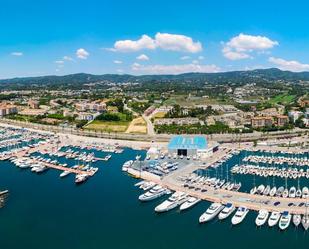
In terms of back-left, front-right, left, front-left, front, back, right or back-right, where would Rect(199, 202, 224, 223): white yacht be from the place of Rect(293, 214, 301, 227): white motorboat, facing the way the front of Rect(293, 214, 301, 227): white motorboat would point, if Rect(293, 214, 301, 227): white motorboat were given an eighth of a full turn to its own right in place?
front-right

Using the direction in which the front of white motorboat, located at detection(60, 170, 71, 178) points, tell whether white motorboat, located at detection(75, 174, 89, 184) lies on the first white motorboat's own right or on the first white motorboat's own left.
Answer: on the first white motorboat's own left

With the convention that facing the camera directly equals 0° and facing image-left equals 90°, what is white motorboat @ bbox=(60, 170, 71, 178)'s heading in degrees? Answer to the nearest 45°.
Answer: approximately 45°

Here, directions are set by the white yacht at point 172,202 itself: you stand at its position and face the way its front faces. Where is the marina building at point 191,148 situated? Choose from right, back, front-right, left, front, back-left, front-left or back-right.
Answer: back-right

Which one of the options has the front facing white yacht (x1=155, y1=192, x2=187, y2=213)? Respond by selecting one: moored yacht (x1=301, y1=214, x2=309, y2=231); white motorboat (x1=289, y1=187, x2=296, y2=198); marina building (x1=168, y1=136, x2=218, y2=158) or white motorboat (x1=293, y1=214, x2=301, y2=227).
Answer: the marina building

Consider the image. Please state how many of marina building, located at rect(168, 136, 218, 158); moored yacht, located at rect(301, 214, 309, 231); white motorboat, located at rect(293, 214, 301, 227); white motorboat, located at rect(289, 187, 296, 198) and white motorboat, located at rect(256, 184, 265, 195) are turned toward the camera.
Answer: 3

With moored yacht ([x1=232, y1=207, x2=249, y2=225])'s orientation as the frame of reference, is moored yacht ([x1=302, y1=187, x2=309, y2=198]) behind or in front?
behind

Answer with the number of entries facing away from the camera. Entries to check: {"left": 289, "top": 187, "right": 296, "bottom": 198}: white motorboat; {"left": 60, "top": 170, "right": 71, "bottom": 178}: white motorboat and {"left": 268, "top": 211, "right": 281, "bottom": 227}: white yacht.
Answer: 1

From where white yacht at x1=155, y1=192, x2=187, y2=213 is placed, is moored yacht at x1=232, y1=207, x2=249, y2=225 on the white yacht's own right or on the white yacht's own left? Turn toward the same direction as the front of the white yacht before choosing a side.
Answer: on the white yacht's own left

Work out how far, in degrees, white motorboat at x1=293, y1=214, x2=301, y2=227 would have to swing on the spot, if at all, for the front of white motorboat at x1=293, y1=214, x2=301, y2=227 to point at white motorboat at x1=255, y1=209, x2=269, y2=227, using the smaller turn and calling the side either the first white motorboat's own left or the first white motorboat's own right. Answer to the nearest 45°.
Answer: approximately 90° to the first white motorboat's own right

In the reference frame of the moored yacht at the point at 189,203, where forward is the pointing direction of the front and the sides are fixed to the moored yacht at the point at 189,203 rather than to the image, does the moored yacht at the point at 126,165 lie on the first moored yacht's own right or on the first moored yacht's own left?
on the first moored yacht's own right

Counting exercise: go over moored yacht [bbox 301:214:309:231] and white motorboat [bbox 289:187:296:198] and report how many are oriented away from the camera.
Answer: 1

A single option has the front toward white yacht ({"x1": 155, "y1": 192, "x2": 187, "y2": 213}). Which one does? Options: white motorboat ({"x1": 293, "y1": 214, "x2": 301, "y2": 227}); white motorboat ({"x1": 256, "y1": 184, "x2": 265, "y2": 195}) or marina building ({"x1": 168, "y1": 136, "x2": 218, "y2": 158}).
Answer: the marina building

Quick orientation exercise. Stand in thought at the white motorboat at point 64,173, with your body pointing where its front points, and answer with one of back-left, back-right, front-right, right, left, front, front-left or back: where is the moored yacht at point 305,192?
left

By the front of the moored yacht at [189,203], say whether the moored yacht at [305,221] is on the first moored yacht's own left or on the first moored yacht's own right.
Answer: on the first moored yacht's own left

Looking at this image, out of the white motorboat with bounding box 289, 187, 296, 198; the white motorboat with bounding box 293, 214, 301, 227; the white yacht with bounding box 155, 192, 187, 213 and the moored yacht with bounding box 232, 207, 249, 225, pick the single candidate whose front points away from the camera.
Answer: the white motorboat with bounding box 289, 187, 296, 198

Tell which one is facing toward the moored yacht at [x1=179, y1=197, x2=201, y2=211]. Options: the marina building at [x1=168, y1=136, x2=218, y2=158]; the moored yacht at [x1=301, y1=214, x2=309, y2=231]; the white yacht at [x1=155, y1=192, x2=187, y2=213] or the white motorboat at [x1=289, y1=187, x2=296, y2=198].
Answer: the marina building
